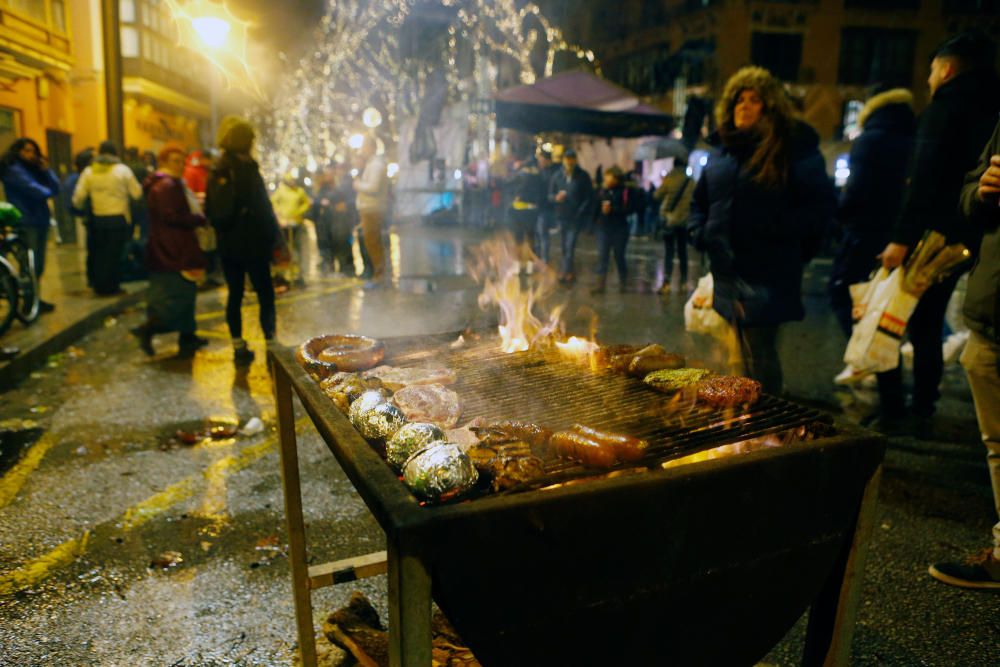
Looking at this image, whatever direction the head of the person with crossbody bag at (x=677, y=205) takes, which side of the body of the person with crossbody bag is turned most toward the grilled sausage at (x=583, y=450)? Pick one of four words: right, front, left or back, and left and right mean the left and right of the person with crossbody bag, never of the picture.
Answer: back

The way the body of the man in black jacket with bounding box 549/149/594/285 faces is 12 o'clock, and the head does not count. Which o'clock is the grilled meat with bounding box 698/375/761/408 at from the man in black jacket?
The grilled meat is roughly at 12 o'clock from the man in black jacket.

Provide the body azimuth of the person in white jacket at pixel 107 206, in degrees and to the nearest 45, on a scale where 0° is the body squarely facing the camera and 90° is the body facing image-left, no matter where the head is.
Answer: approximately 180°

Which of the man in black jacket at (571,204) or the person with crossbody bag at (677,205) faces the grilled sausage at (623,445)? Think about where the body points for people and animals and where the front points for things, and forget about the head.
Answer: the man in black jacket

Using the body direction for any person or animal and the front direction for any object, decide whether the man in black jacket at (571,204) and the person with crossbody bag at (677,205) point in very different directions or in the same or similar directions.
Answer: very different directions

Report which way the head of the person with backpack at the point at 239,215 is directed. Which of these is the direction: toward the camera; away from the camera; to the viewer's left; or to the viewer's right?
away from the camera

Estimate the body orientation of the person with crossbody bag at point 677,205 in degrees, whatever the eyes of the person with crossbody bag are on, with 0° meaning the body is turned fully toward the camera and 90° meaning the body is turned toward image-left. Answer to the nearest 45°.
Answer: approximately 180°

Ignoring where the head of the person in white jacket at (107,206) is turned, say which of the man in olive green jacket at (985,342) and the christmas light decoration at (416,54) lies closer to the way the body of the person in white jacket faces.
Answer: the christmas light decoration

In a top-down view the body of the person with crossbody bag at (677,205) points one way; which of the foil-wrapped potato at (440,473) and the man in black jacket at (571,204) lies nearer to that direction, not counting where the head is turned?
the man in black jacket

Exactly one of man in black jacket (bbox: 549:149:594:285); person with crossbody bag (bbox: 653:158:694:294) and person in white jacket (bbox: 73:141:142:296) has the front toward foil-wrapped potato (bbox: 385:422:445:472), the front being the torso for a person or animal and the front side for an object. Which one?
the man in black jacket

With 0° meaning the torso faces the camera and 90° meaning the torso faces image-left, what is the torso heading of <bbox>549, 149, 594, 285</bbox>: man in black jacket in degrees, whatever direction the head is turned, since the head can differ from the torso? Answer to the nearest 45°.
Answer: approximately 0°

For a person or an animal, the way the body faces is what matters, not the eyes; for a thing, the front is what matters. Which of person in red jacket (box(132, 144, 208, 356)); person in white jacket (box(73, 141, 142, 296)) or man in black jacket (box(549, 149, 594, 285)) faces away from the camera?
the person in white jacket

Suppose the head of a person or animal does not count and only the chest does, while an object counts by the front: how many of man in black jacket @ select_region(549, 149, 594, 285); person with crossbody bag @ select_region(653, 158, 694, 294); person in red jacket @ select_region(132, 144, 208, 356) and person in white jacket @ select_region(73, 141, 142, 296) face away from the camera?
2

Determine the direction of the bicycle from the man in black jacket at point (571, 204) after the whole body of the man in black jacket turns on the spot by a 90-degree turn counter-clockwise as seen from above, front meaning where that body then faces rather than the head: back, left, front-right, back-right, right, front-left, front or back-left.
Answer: back-right

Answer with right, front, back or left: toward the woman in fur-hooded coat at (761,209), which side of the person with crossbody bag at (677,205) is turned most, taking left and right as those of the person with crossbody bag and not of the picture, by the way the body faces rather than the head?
back
